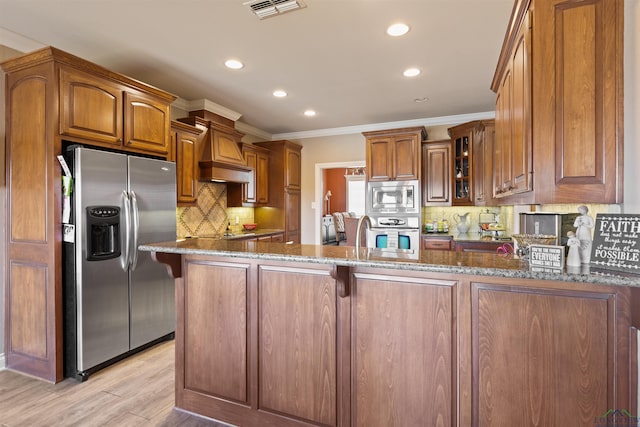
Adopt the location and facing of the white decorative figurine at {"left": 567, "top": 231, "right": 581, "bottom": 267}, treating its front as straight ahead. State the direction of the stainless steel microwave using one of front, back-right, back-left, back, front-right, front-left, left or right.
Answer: back-right

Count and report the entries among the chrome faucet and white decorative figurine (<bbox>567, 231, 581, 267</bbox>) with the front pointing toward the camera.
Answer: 1

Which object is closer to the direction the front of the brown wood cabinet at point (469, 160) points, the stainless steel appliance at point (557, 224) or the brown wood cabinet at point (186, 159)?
the brown wood cabinet

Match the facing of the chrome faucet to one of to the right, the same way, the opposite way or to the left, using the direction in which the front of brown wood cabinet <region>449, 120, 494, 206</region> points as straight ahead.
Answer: the opposite way

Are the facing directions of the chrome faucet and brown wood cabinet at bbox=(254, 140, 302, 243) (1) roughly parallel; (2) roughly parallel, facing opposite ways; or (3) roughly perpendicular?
roughly perpendicular

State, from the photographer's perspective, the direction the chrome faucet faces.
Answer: facing away from the viewer and to the right of the viewer

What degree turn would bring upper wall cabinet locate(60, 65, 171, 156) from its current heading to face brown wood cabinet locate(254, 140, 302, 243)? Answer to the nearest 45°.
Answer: approximately 90° to its left

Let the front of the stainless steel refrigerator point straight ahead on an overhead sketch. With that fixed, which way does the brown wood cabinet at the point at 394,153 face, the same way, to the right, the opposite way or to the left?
to the right

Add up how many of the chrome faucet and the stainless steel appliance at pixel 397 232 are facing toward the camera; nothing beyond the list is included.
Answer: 1
